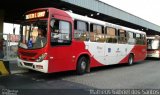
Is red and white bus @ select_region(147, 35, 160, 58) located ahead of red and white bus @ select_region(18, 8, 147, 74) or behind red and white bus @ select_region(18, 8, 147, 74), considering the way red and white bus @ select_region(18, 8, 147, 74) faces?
behind

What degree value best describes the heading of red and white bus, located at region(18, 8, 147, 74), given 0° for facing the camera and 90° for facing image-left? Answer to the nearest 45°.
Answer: approximately 45°
